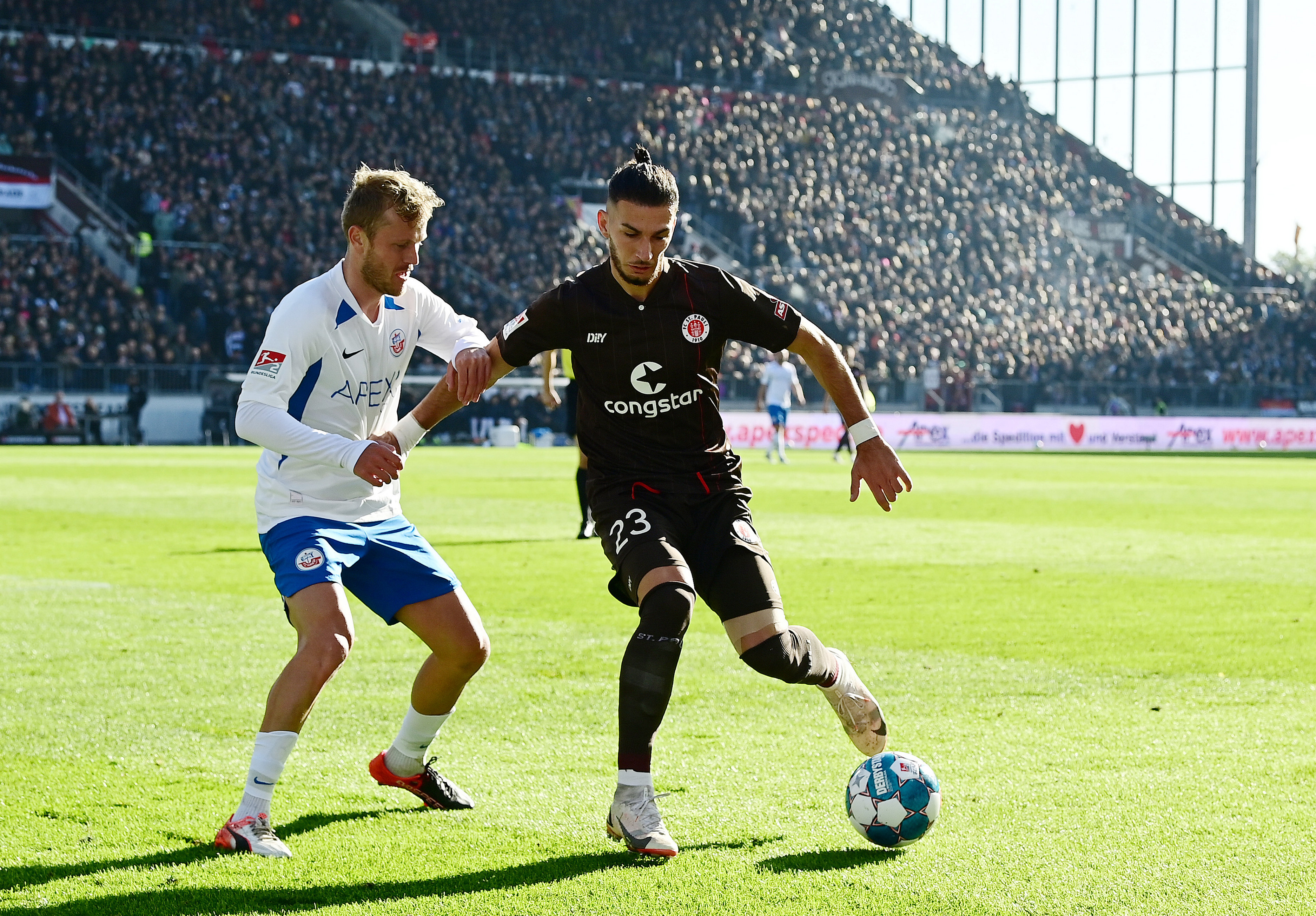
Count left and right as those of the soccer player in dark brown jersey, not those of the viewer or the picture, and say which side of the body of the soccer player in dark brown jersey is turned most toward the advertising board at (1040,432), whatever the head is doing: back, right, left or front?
back

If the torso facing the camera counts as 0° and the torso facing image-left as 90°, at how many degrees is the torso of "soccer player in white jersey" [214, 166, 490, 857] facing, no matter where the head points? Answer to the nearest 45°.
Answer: approximately 315°

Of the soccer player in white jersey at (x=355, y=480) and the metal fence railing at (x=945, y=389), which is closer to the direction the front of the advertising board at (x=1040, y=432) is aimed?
the soccer player in white jersey

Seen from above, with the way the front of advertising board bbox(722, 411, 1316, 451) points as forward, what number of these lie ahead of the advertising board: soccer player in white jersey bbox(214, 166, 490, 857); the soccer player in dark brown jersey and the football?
3

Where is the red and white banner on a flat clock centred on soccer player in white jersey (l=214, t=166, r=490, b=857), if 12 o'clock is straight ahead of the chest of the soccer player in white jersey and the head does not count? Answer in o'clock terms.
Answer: The red and white banner is roughly at 7 o'clock from the soccer player in white jersey.

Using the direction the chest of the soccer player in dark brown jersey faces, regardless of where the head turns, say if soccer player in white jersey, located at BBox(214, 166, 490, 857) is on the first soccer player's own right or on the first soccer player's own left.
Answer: on the first soccer player's own right

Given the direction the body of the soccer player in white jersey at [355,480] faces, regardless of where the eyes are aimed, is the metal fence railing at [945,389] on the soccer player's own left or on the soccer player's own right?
on the soccer player's own left

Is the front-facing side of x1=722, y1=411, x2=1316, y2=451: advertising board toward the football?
yes

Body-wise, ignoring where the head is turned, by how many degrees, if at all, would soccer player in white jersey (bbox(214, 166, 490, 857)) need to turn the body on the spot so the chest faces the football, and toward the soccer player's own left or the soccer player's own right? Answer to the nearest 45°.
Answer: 0° — they already face it

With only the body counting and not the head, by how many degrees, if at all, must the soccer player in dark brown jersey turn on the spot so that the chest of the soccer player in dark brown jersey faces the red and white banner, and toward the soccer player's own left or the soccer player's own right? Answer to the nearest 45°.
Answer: approximately 135° to the soccer player's own right

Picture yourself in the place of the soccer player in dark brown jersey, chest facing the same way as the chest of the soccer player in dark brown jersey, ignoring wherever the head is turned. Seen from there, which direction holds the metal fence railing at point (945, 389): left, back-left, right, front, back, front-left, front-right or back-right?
back

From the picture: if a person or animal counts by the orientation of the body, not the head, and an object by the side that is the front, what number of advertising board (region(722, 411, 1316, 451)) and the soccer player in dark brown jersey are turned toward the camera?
2
